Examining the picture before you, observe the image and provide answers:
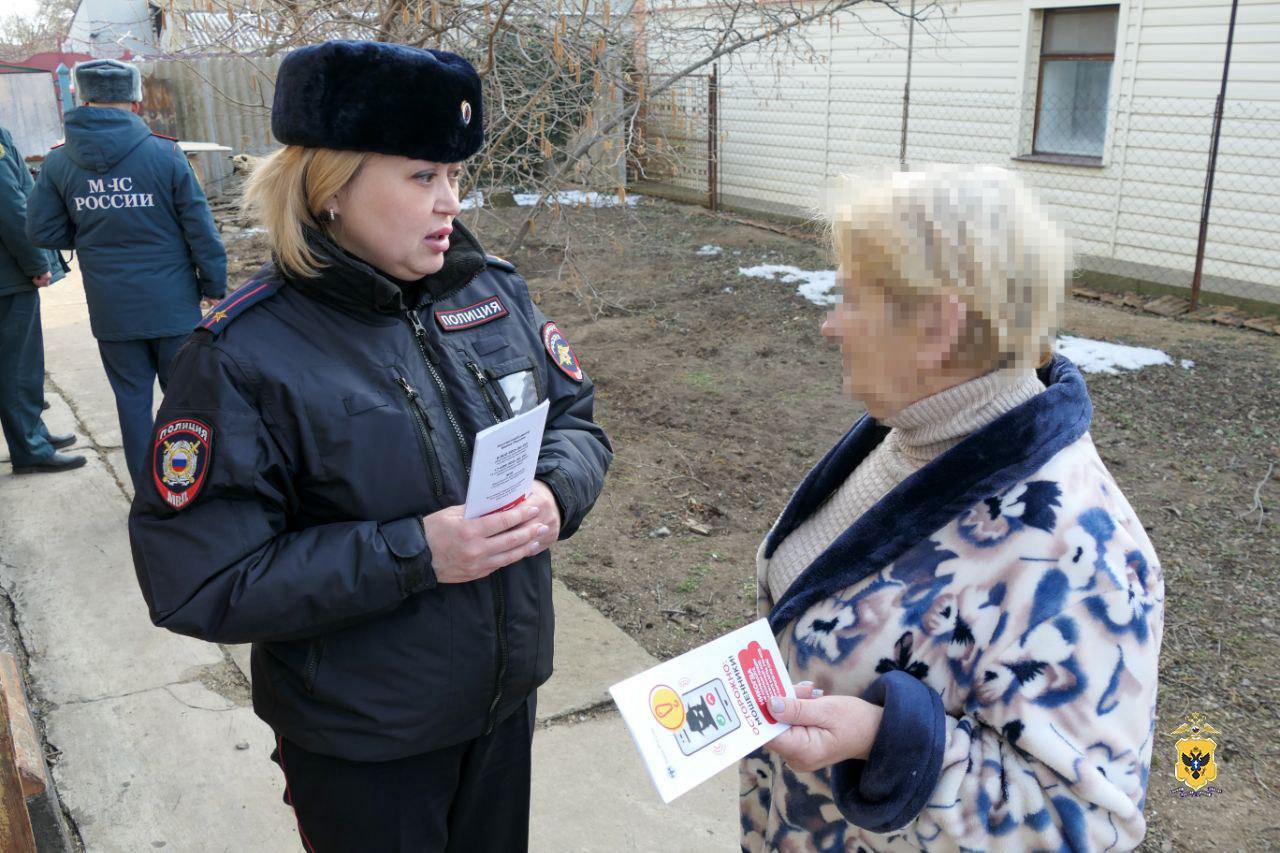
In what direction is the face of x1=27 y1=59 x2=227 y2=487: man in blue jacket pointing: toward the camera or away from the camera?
away from the camera

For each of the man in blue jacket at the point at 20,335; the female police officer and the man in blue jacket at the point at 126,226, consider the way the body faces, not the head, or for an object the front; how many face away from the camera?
1

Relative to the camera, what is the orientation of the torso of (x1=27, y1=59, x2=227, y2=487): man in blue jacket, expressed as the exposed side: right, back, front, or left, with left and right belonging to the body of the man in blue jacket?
back

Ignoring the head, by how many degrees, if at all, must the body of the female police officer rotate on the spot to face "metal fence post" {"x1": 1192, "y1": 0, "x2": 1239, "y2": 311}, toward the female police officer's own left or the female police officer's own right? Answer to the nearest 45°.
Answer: approximately 90° to the female police officer's own left

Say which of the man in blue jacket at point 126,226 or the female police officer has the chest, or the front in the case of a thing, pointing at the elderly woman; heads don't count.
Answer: the female police officer

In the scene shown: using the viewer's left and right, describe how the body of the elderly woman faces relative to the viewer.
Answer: facing to the left of the viewer

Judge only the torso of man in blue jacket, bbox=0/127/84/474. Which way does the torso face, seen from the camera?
to the viewer's right

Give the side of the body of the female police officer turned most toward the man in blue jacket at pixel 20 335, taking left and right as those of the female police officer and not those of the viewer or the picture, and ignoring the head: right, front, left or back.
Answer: back

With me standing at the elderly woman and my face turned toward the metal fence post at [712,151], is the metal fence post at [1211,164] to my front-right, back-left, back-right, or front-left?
front-right

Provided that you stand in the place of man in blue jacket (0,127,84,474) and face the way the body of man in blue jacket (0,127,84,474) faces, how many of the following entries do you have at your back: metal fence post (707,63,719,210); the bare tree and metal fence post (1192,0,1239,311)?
0

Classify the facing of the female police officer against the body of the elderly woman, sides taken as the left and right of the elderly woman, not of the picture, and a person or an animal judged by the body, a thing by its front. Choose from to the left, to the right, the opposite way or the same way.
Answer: the opposite way

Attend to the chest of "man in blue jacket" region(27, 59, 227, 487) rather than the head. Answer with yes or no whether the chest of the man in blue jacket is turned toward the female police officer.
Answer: no

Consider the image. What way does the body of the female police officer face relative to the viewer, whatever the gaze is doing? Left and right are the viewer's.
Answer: facing the viewer and to the right of the viewer

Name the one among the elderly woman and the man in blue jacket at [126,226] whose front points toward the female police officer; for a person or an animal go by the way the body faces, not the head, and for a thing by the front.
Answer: the elderly woman

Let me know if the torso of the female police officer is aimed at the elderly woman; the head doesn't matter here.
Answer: yes

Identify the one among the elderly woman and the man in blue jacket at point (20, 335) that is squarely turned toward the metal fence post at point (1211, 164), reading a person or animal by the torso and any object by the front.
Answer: the man in blue jacket

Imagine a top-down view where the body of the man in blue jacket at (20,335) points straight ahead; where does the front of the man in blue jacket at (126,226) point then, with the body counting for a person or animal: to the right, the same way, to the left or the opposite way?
to the left
